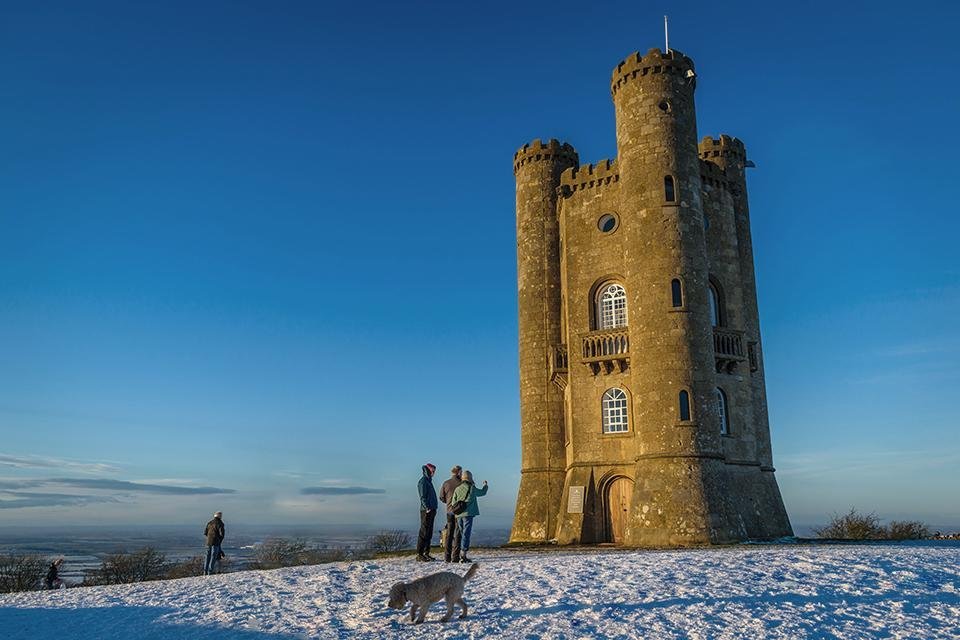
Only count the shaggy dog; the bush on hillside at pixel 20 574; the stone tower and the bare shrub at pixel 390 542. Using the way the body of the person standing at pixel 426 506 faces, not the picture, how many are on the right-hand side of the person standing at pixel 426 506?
1

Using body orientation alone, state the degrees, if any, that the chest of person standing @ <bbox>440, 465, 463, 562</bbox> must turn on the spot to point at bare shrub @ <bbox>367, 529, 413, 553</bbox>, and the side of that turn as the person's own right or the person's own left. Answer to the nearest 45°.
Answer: approximately 90° to the person's own left

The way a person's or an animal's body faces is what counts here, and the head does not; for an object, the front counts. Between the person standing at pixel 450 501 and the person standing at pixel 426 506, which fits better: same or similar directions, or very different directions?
same or similar directions

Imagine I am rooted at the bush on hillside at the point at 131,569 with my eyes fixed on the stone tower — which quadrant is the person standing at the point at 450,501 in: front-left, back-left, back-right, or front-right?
front-right

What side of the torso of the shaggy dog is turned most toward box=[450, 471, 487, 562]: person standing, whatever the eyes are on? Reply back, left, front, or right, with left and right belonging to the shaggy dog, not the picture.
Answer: right

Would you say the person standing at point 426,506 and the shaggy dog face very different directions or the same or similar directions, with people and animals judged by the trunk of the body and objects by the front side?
very different directions

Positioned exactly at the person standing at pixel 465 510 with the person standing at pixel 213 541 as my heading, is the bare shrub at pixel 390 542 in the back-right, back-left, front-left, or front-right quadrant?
front-right

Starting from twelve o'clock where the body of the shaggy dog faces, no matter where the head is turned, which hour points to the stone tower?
The stone tower is roughly at 4 o'clock from the shaggy dog.

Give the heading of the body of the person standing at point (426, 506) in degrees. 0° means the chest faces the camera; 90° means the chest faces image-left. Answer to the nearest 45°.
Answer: approximately 270°

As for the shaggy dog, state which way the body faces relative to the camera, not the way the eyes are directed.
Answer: to the viewer's left

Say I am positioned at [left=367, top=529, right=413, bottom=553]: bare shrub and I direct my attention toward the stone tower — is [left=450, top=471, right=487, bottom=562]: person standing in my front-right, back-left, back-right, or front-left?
front-right

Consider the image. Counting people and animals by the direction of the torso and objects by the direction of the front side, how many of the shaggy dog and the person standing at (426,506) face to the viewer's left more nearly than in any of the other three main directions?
1
